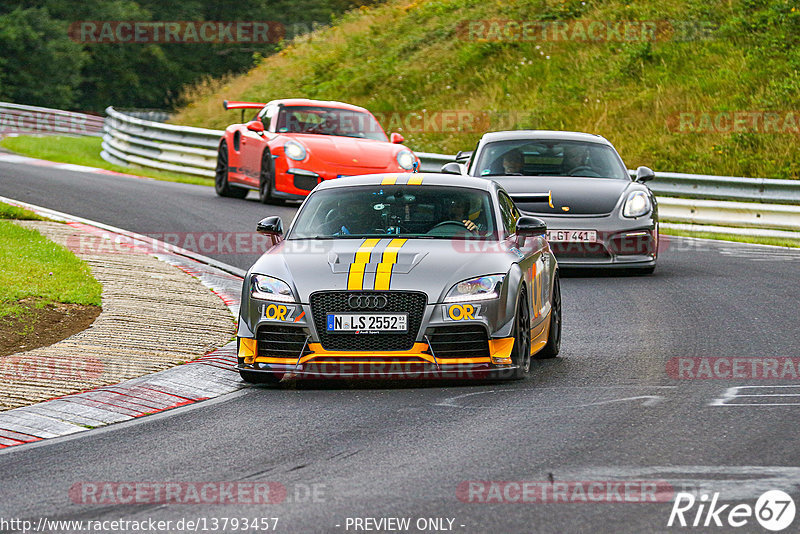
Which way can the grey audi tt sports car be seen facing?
toward the camera

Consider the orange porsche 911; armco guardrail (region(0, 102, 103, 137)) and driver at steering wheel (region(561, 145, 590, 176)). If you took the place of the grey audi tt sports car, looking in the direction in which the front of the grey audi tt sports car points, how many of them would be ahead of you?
0

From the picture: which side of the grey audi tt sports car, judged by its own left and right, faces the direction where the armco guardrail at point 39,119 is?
back

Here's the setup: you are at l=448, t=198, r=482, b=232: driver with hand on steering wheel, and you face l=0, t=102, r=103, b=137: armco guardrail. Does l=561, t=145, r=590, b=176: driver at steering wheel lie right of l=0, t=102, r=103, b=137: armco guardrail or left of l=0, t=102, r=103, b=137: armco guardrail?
right

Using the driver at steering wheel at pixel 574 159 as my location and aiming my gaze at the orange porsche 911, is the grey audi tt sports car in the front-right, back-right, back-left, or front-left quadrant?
back-left

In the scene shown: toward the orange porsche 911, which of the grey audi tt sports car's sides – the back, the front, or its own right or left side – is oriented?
back

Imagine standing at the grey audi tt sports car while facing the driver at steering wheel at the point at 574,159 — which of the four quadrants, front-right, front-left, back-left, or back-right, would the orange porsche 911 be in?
front-left

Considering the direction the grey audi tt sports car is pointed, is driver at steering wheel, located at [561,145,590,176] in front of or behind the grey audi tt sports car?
behind
